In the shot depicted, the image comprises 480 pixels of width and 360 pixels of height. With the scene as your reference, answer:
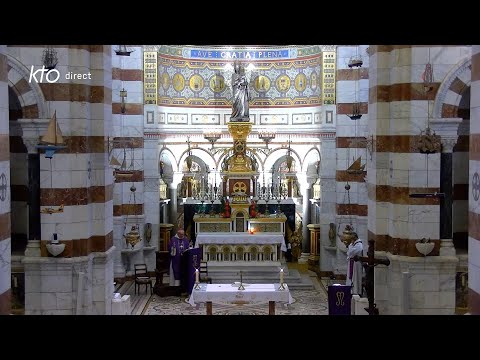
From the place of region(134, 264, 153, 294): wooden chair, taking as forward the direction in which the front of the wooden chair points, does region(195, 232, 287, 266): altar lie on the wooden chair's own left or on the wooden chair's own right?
on the wooden chair's own left

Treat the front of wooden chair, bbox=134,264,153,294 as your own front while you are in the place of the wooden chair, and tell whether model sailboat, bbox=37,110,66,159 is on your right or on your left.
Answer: on your right

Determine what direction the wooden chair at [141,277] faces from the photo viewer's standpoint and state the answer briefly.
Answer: facing the viewer and to the right of the viewer

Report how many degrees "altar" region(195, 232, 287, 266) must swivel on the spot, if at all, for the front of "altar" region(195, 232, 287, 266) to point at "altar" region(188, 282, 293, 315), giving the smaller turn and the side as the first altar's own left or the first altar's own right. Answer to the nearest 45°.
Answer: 0° — it already faces it

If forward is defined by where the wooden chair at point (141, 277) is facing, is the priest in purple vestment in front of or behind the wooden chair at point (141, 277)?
in front

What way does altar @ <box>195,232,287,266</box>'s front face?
toward the camera

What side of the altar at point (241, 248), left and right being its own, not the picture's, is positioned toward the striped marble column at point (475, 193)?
front

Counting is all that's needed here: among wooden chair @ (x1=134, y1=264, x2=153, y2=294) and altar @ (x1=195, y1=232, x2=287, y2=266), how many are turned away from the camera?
0

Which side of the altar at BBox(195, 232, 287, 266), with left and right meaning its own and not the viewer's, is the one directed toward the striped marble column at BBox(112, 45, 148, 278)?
right

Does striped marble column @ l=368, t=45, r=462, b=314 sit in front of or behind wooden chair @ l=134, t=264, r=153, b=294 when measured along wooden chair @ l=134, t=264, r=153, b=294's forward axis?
in front

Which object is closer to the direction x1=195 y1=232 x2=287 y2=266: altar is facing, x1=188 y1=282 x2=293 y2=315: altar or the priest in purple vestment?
the altar
